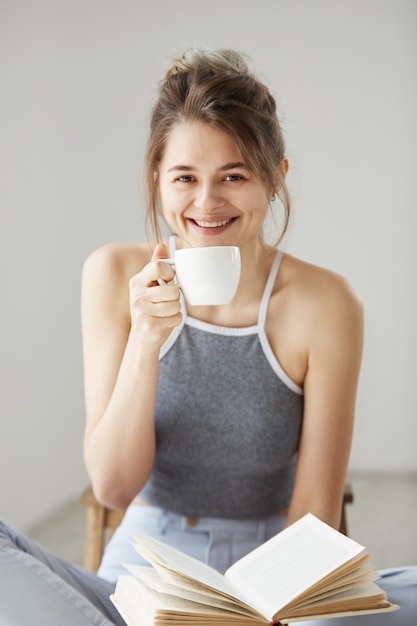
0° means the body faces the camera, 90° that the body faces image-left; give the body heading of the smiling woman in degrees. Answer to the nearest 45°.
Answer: approximately 0°

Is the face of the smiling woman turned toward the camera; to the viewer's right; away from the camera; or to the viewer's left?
toward the camera
